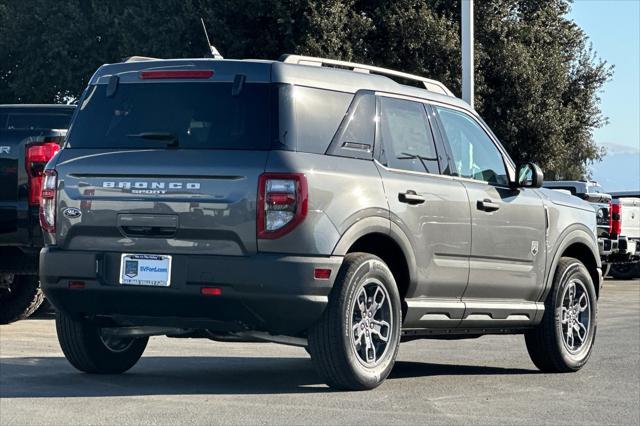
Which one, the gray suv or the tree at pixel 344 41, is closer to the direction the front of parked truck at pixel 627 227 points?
the tree

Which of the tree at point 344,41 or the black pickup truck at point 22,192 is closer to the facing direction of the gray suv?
the tree

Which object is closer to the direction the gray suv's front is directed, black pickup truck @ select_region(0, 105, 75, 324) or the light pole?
the light pole

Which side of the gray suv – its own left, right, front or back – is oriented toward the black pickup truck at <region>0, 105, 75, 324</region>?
left

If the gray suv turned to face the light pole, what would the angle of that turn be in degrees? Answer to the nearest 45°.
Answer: approximately 45° to its left

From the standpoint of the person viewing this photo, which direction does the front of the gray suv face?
facing away from the viewer and to the right of the viewer

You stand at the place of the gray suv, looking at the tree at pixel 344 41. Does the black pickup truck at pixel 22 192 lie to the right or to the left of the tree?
left

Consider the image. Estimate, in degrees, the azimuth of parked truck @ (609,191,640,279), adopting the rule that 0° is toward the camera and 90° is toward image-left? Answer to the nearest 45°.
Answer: approximately 180°

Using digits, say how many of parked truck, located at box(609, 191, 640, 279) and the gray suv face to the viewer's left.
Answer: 0
